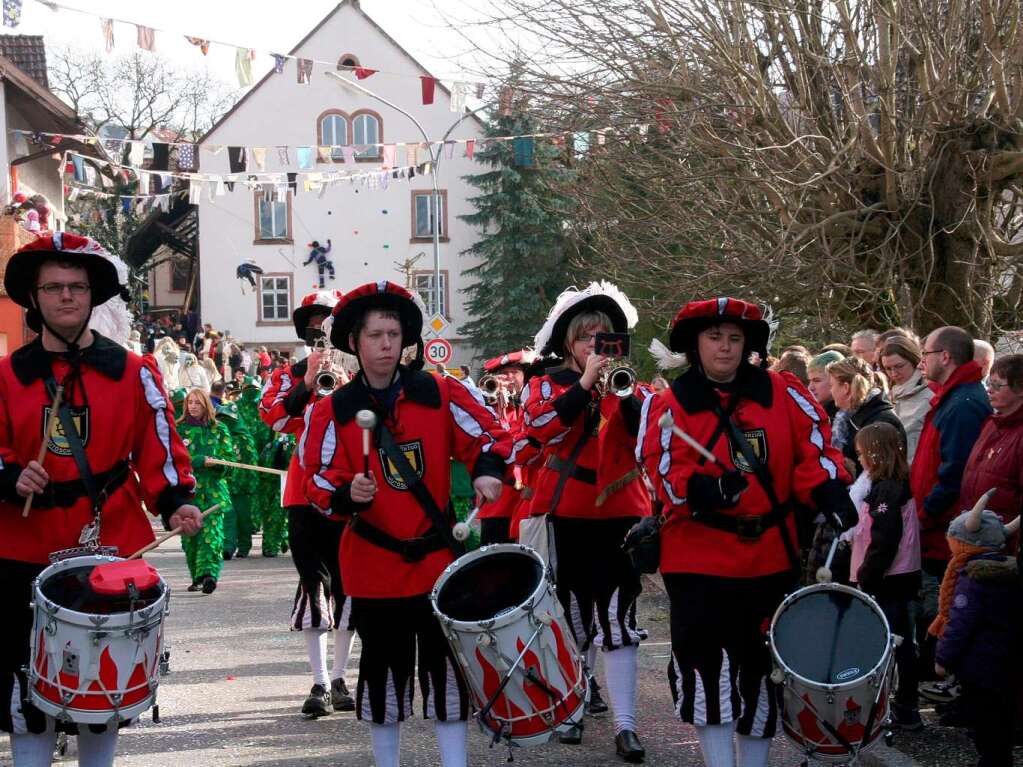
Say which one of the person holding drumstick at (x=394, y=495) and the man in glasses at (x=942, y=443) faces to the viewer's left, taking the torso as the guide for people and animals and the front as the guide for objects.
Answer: the man in glasses

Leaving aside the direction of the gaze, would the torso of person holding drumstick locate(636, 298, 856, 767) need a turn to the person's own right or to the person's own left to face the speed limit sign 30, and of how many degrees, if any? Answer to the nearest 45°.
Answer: approximately 180°

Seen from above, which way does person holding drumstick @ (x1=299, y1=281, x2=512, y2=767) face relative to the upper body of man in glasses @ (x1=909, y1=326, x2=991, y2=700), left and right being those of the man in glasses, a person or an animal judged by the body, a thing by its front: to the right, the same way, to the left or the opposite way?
to the left

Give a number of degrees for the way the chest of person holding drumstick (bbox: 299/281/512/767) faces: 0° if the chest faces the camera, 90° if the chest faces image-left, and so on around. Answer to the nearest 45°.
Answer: approximately 0°

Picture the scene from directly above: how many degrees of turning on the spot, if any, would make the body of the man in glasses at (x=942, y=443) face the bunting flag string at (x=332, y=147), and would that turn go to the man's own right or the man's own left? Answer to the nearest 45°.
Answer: approximately 45° to the man's own right

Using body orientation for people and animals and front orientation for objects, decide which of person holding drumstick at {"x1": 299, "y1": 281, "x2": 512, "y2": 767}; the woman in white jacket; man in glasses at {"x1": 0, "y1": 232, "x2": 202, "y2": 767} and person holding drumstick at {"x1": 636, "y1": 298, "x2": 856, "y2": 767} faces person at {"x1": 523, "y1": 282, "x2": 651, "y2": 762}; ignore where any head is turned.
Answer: the woman in white jacket

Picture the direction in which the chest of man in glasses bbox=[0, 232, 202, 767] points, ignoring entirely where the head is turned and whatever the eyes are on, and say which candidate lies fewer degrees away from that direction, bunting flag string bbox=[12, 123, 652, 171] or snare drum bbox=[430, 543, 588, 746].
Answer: the snare drum

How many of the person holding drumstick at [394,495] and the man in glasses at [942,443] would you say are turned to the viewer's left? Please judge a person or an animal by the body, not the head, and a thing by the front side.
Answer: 1

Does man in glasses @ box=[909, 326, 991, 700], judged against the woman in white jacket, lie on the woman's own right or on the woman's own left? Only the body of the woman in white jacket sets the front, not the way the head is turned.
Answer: on the woman's own left

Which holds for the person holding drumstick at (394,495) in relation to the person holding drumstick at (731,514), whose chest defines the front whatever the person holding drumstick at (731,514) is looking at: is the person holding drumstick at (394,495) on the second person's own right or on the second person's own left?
on the second person's own right

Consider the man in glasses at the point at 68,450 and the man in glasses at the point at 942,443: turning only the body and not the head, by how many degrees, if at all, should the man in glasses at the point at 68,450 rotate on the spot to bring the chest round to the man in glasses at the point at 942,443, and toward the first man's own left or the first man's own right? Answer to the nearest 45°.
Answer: approximately 90° to the first man's own left
